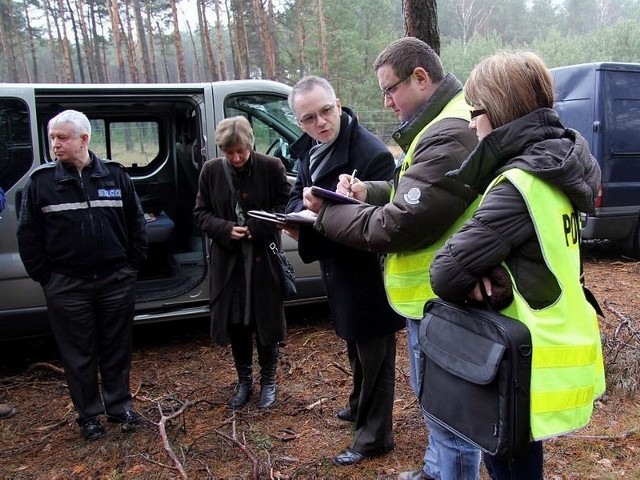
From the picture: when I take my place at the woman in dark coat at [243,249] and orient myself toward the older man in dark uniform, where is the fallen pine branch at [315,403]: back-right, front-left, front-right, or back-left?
back-left

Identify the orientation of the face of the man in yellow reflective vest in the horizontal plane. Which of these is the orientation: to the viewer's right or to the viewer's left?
to the viewer's left

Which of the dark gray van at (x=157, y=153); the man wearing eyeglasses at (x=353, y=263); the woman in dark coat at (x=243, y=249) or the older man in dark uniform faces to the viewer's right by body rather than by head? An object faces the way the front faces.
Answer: the dark gray van

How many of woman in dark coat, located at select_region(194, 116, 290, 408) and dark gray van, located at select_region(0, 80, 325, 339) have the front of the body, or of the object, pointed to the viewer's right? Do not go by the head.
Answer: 1

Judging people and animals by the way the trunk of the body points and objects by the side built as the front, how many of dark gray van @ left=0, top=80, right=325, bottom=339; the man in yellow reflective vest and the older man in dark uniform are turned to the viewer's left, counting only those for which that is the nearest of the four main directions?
1

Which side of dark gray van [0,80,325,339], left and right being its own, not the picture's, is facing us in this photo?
right

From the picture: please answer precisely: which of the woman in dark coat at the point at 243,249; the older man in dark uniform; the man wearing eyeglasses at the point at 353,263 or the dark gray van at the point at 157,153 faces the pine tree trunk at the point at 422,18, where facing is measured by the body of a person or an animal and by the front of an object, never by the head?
the dark gray van

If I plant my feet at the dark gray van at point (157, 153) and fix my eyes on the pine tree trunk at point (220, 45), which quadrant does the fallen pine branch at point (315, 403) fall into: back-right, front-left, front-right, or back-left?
back-right

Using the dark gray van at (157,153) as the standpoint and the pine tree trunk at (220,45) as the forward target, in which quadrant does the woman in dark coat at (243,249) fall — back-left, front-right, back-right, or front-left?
back-right

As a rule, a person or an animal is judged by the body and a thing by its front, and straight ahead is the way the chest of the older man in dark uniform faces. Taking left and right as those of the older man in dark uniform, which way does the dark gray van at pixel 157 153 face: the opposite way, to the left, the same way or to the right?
to the left

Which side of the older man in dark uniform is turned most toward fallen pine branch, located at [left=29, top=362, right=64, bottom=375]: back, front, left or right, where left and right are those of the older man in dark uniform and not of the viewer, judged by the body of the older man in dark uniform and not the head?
back

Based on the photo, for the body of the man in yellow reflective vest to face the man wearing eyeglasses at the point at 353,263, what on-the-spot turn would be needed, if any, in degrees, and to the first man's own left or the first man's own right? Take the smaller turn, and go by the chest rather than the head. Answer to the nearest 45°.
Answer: approximately 45° to the first man's own right

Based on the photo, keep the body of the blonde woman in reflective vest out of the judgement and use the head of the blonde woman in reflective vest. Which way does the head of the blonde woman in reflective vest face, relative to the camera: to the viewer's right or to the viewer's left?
to the viewer's left

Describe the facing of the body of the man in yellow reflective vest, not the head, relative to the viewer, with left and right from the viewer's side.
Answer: facing to the left of the viewer

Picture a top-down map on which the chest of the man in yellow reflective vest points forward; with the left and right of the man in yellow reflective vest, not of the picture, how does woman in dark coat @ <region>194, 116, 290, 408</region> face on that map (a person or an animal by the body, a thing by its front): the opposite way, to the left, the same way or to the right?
to the left
